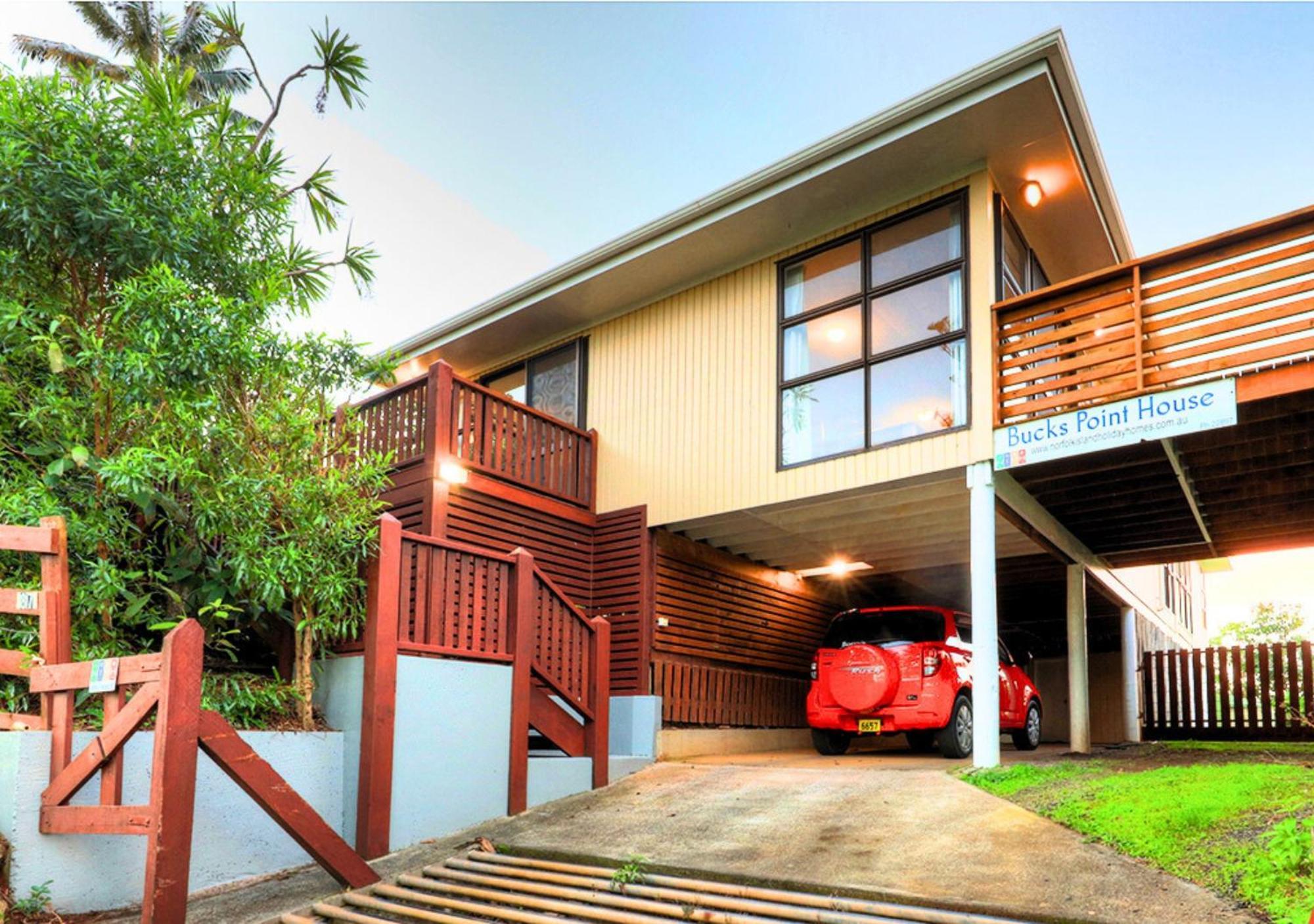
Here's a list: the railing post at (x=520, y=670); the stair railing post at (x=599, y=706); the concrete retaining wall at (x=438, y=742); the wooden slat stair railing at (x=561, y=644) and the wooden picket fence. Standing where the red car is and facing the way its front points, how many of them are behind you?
4

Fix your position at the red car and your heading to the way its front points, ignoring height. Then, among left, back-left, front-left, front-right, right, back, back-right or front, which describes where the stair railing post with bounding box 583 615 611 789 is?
back

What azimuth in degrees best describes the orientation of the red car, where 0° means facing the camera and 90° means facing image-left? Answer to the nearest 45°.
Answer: approximately 225°

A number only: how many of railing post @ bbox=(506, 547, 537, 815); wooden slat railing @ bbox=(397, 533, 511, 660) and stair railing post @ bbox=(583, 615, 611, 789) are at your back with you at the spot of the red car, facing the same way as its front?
3

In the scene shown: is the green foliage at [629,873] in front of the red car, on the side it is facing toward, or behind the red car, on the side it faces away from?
behind

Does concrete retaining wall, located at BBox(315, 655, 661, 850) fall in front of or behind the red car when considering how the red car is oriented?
behind

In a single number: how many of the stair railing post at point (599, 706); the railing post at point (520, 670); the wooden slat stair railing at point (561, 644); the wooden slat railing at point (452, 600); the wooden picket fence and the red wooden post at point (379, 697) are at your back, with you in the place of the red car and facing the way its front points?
5

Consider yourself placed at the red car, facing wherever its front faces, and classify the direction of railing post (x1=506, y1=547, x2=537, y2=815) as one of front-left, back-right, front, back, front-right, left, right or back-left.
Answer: back
